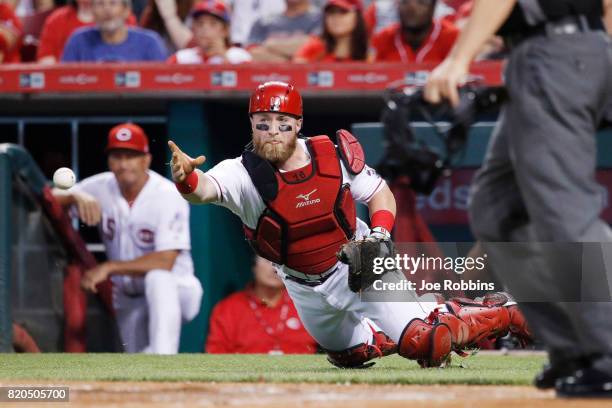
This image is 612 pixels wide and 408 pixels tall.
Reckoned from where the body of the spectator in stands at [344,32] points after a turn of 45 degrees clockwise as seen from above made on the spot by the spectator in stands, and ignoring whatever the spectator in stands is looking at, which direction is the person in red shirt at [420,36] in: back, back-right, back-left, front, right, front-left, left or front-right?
back-left

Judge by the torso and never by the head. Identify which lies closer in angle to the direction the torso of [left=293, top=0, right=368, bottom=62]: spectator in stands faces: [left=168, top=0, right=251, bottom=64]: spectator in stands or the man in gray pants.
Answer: the man in gray pants

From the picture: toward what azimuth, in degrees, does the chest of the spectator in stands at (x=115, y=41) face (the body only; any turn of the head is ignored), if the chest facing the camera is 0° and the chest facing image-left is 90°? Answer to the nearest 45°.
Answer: approximately 0°

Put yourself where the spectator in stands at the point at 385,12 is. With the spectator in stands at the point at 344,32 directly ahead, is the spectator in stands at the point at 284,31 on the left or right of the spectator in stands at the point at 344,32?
right

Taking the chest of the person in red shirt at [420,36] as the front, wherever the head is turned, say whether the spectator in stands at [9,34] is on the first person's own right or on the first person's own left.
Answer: on the first person's own right

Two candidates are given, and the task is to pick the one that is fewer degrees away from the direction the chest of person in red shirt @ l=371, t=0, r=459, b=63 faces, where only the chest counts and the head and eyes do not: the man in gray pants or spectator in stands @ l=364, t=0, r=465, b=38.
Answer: the man in gray pants

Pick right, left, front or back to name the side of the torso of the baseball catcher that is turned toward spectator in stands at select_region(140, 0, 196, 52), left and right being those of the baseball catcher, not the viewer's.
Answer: back
